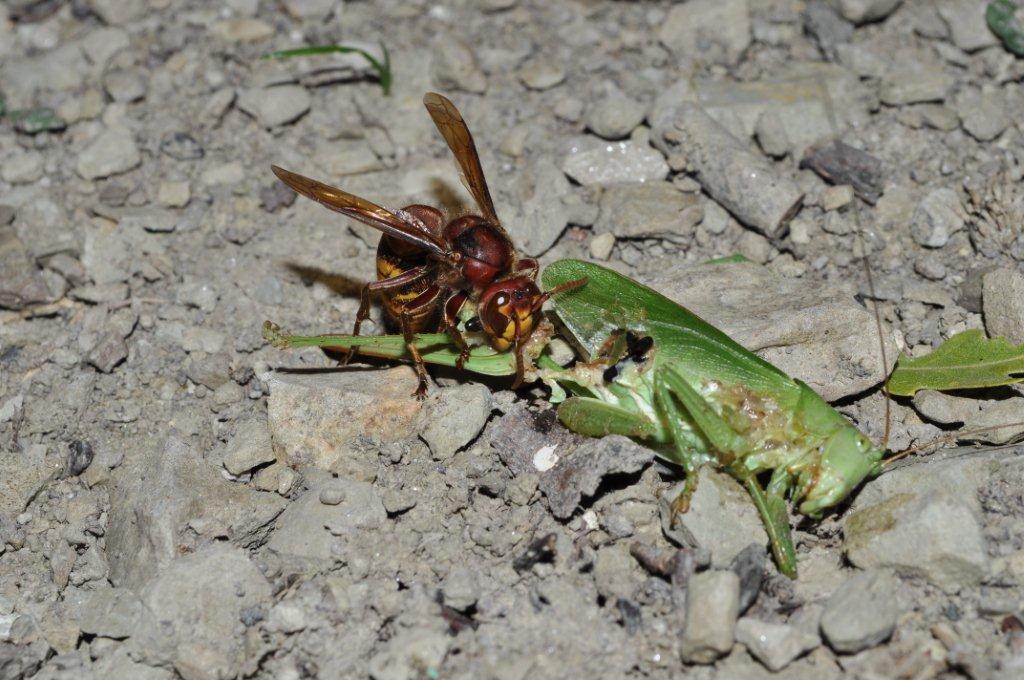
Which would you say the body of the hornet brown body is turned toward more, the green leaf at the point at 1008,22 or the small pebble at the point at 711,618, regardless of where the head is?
the small pebble

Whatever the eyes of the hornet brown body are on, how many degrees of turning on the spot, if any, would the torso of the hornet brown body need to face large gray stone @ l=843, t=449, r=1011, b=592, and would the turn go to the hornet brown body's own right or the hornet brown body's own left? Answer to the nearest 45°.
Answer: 0° — it already faces it

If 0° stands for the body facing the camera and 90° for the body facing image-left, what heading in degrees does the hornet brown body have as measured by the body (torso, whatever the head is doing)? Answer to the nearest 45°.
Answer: approximately 315°

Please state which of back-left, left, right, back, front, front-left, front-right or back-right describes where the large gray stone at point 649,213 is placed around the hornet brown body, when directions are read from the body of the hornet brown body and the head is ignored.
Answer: left

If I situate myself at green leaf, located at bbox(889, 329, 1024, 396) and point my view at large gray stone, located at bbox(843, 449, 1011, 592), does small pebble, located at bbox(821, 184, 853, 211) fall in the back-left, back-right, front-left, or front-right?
back-right

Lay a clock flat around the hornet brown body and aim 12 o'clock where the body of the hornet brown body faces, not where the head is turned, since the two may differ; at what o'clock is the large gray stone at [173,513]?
The large gray stone is roughly at 3 o'clock from the hornet brown body.

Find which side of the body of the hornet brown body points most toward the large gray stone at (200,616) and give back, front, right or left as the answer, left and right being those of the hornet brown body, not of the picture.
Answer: right

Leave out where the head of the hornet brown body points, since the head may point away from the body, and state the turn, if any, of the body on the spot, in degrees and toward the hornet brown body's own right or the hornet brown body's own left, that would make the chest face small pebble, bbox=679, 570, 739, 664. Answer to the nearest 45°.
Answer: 0° — it already faces it
